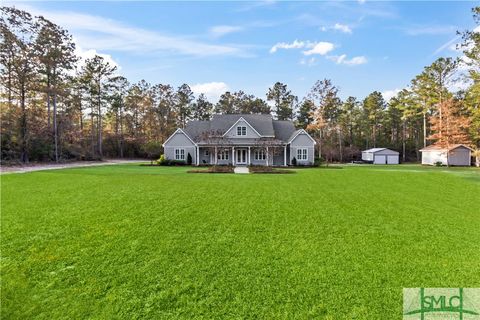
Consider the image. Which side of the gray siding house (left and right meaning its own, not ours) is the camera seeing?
front

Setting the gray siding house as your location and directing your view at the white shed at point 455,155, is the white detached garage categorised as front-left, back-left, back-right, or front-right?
front-left

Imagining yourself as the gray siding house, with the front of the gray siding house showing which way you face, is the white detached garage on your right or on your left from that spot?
on your left

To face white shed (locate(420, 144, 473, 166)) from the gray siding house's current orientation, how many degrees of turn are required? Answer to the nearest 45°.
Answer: approximately 90° to its left

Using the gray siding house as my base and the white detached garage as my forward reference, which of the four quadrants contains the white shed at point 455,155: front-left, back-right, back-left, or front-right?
front-right

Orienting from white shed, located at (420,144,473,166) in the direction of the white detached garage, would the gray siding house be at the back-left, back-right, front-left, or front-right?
front-left
